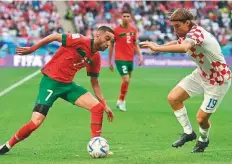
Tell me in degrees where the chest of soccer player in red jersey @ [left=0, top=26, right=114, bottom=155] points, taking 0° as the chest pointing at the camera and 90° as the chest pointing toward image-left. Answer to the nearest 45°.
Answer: approximately 315°

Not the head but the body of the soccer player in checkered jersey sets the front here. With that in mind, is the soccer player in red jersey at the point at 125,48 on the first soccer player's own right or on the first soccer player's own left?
on the first soccer player's own right

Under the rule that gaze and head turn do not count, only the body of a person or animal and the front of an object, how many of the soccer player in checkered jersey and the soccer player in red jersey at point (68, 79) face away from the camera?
0

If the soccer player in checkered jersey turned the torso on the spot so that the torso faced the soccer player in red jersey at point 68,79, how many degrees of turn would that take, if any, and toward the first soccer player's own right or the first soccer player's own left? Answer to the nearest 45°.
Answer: approximately 45° to the first soccer player's own right

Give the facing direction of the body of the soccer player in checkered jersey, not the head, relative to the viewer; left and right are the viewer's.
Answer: facing the viewer and to the left of the viewer

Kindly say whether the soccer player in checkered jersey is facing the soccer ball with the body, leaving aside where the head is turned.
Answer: yes
